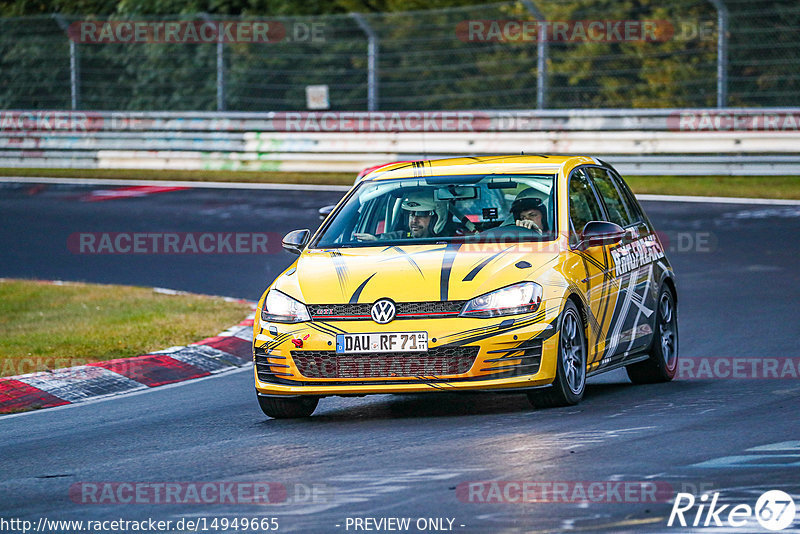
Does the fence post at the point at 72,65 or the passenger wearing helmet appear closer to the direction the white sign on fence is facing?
the passenger wearing helmet

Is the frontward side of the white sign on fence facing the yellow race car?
yes

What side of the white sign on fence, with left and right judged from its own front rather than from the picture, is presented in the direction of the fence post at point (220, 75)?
right

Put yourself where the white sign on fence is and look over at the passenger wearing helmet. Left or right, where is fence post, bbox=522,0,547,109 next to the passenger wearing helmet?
left

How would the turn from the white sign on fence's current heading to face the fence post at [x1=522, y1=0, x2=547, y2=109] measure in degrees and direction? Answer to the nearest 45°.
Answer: approximately 45° to its left

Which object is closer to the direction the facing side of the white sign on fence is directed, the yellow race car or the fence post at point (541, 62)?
the yellow race car

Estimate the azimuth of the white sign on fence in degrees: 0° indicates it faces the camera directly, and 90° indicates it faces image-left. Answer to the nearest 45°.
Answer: approximately 0°

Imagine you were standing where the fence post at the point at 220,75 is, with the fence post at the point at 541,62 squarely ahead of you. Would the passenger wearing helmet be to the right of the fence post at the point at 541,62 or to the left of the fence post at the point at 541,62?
right

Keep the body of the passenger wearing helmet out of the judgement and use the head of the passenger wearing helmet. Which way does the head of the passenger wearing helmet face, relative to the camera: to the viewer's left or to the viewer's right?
to the viewer's left

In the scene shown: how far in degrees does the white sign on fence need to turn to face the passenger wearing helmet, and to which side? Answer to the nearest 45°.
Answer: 0° — it already faces them

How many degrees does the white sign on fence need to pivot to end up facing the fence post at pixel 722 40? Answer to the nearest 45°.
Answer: approximately 45° to its left
